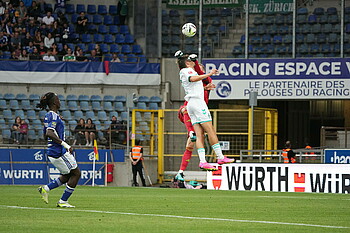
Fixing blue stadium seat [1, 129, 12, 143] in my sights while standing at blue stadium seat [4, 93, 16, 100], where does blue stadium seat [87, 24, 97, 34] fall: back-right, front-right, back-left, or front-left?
back-left

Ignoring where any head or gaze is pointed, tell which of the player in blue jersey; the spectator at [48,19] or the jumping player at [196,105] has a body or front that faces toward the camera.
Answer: the spectator

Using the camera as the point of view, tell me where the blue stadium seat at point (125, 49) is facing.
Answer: facing the viewer

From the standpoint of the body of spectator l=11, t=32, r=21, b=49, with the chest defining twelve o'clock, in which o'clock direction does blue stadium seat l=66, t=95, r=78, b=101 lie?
The blue stadium seat is roughly at 10 o'clock from the spectator.

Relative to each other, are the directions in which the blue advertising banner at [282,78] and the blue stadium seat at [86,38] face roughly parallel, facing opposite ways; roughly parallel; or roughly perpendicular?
roughly parallel

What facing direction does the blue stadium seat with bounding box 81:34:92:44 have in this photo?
toward the camera

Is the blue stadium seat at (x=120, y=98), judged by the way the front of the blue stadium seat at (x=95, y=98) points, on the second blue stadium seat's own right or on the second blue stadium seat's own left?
on the second blue stadium seat's own left

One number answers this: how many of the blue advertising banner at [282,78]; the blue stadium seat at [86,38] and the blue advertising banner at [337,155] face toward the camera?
3

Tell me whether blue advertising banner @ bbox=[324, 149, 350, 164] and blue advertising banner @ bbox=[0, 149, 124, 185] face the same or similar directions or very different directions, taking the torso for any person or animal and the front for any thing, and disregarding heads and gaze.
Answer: same or similar directions

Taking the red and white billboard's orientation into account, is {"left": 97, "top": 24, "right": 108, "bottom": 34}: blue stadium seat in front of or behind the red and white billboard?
behind

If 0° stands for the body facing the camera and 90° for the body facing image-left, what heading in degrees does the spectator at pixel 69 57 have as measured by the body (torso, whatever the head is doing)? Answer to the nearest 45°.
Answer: approximately 0°

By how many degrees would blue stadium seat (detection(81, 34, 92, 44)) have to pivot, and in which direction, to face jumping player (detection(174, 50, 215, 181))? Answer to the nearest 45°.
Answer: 0° — it already faces them

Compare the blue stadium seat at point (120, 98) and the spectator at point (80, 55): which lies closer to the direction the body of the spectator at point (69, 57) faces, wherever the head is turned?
the blue stadium seat

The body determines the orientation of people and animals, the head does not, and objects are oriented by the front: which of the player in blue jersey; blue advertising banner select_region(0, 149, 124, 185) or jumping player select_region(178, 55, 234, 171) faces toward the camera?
the blue advertising banner
